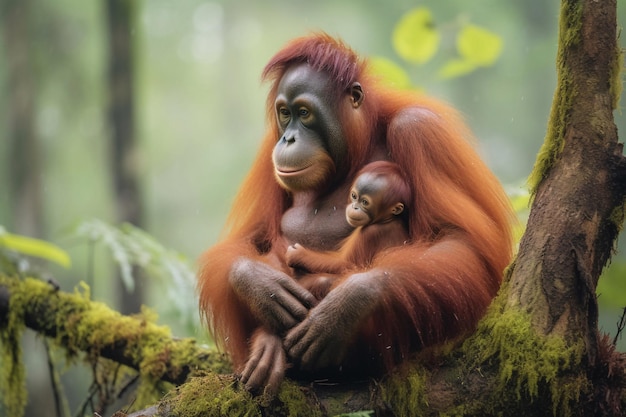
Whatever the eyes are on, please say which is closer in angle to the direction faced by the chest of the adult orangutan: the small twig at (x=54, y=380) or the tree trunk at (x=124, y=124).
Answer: the small twig

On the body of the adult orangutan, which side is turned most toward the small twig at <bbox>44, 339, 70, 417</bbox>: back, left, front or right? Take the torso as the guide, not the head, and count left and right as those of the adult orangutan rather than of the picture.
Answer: right

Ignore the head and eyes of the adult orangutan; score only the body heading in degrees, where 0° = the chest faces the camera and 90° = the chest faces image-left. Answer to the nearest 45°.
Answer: approximately 45°

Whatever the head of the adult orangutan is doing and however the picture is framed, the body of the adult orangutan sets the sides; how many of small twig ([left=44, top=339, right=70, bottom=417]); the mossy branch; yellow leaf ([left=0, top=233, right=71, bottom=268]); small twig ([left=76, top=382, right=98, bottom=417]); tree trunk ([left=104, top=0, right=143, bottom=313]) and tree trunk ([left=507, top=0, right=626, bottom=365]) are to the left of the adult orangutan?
1

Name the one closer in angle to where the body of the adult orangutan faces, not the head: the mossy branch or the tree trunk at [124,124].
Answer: the mossy branch

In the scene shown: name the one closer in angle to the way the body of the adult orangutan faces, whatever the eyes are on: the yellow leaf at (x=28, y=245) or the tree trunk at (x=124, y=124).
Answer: the yellow leaf

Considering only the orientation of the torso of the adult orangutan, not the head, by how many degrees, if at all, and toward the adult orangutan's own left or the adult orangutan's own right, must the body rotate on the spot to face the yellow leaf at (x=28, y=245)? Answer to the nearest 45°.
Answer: approximately 90° to the adult orangutan's own right

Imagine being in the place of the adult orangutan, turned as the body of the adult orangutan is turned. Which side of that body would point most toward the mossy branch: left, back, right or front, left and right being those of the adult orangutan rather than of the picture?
right

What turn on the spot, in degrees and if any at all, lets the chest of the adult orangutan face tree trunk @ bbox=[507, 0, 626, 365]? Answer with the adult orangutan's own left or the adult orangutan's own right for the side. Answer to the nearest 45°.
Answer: approximately 90° to the adult orangutan's own left
